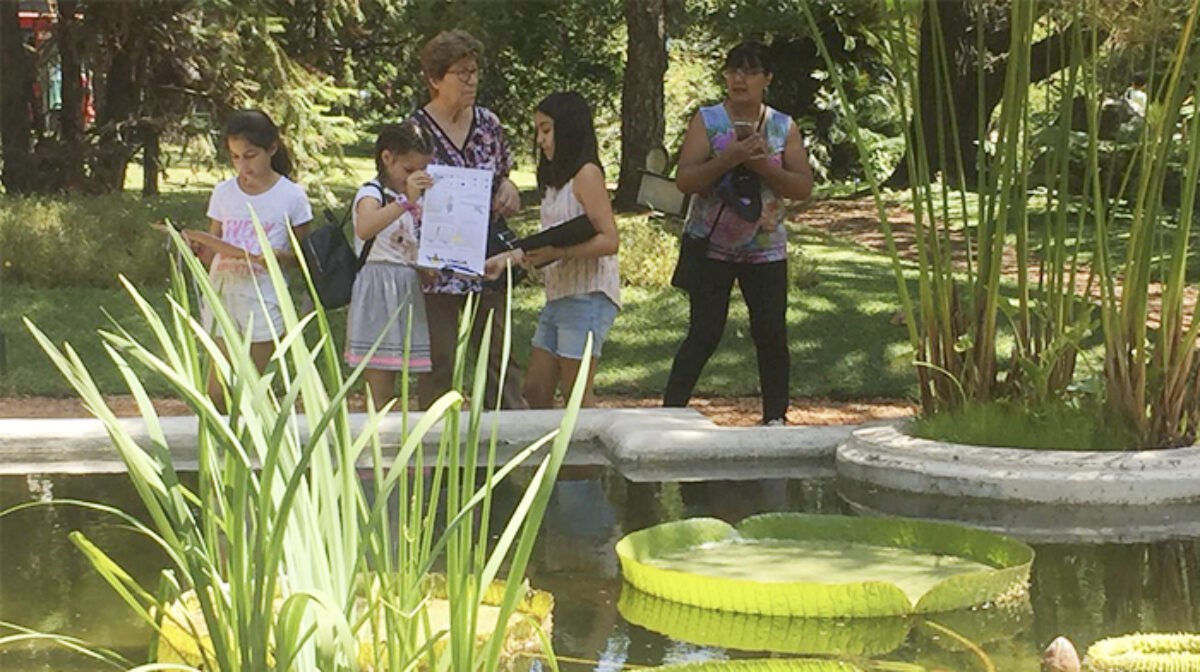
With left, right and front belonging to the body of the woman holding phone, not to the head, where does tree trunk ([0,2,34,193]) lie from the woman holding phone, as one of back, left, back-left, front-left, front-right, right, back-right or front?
back-right

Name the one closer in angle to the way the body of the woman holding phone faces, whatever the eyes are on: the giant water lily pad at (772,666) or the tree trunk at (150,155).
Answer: the giant water lily pad

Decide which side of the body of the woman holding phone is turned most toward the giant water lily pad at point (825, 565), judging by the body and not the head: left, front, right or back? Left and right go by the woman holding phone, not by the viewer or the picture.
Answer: front

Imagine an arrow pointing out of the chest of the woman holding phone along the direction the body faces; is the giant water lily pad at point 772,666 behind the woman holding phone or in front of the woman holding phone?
in front

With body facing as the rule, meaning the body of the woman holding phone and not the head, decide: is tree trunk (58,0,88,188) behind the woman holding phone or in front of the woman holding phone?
behind

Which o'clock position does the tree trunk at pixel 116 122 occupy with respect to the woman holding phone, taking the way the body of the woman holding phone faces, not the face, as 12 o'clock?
The tree trunk is roughly at 5 o'clock from the woman holding phone.

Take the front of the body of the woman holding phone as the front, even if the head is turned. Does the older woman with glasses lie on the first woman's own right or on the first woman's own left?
on the first woman's own right

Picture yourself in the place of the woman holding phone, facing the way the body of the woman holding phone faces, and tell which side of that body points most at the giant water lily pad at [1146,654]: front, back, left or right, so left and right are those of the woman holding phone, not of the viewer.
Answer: front

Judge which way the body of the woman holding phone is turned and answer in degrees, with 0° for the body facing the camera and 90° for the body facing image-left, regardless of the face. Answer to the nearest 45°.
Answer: approximately 0°

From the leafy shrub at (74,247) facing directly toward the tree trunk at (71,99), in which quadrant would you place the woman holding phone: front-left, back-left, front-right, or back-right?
back-right
